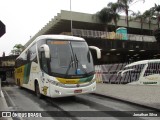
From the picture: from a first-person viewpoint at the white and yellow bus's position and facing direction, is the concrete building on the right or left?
on its left

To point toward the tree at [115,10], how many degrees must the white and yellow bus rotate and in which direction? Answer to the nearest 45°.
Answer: approximately 135° to its left

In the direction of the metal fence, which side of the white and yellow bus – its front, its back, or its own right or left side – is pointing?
left

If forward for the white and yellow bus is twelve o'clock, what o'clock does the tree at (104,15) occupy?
The tree is roughly at 8 o'clock from the white and yellow bus.

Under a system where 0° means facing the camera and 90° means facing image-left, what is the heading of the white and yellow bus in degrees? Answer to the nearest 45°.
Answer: approximately 315°
